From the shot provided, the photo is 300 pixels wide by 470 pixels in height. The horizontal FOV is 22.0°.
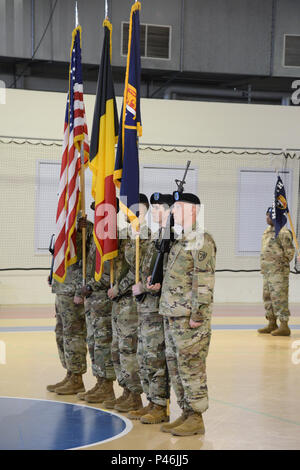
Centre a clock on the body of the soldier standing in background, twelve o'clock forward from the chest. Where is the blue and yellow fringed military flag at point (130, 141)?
The blue and yellow fringed military flag is roughly at 11 o'clock from the soldier standing in background.

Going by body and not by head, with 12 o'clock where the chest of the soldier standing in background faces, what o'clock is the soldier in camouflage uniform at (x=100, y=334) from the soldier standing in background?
The soldier in camouflage uniform is roughly at 11 o'clock from the soldier standing in background.

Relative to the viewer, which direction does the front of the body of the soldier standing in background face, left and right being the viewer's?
facing the viewer and to the left of the viewer

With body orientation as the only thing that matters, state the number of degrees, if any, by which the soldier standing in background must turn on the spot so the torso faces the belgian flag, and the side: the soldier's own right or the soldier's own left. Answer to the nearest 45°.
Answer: approximately 45° to the soldier's own left

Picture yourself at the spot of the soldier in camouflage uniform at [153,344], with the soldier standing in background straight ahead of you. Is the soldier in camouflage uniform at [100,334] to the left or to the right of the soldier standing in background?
left

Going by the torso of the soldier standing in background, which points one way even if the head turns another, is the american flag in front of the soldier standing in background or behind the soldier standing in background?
in front

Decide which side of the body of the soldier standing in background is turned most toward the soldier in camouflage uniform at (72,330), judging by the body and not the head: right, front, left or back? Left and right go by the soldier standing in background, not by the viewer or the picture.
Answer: front

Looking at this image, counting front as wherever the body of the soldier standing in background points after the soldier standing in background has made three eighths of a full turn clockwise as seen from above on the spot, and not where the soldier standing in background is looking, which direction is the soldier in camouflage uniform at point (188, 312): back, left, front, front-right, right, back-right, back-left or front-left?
back

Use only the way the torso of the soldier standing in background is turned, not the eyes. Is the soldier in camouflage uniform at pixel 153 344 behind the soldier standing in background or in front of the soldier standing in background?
in front
